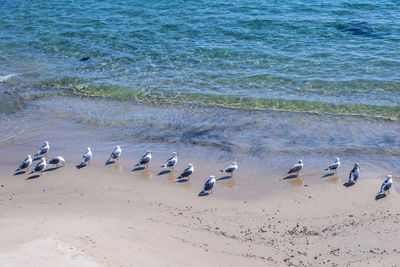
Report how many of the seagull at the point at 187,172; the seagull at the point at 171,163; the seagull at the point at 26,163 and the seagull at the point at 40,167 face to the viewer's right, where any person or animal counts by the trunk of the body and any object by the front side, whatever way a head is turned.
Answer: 4

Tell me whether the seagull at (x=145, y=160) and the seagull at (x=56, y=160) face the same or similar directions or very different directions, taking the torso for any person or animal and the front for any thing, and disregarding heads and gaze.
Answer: same or similar directions

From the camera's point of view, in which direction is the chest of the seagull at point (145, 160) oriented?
to the viewer's right

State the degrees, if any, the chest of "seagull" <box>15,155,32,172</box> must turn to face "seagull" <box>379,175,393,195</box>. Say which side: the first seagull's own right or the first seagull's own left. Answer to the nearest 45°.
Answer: approximately 45° to the first seagull's own right

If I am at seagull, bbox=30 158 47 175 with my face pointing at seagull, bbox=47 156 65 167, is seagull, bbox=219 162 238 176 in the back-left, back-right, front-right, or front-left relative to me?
front-right

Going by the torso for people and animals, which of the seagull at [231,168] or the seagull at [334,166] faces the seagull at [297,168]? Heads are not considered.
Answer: the seagull at [231,168]

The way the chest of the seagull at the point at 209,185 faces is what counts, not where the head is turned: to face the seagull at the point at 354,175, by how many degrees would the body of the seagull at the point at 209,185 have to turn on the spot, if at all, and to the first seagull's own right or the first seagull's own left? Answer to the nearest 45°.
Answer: approximately 45° to the first seagull's own right

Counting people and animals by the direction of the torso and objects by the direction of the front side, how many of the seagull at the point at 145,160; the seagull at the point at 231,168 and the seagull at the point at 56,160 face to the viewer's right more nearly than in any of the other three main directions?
3

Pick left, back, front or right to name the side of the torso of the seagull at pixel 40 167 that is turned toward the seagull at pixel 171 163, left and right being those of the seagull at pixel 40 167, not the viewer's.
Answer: front

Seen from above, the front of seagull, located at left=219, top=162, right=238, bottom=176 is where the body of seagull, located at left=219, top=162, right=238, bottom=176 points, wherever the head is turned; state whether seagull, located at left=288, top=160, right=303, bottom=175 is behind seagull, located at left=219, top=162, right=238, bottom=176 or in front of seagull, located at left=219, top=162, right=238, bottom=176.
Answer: in front
